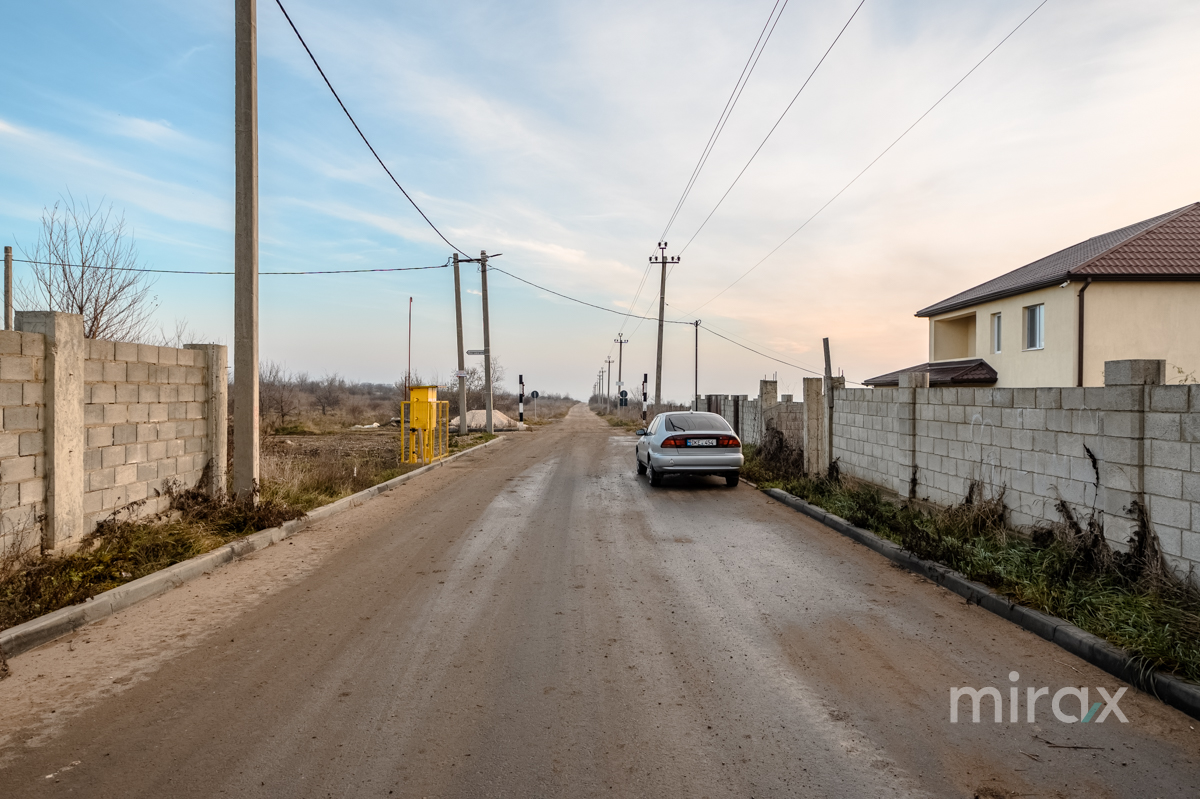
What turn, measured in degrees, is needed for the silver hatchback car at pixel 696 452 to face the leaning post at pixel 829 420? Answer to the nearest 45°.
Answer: approximately 90° to its right

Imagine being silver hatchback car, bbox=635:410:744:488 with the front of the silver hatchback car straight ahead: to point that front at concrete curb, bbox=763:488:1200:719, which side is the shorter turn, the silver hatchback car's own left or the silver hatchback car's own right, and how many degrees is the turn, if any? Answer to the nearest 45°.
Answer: approximately 180°

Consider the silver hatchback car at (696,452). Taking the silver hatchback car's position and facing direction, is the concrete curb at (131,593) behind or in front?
behind

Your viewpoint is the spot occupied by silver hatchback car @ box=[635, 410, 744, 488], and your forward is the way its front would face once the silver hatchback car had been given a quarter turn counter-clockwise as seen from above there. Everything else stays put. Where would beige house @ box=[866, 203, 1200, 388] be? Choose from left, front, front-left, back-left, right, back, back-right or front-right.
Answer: back-right

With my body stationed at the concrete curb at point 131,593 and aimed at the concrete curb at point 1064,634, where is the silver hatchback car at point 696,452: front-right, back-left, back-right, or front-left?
front-left

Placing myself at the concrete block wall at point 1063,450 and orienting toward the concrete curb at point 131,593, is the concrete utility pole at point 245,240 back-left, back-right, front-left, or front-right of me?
front-right

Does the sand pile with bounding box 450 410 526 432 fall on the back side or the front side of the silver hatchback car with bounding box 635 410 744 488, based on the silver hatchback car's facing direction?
on the front side

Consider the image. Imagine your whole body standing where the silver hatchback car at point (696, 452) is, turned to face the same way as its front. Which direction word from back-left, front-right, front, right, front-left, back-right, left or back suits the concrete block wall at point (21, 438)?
back-left

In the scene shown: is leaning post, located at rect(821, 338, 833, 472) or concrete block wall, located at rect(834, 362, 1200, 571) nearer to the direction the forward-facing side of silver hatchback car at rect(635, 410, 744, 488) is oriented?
the leaning post

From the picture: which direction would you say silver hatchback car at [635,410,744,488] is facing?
away from the camera

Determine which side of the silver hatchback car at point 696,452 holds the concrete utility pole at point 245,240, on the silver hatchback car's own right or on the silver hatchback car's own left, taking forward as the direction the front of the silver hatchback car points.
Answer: on the silver hatchback car's own left

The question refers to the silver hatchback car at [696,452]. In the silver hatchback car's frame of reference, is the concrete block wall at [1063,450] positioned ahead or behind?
behind

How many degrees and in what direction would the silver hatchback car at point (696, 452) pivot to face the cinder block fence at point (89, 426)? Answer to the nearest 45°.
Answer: approximately 135° to its left
